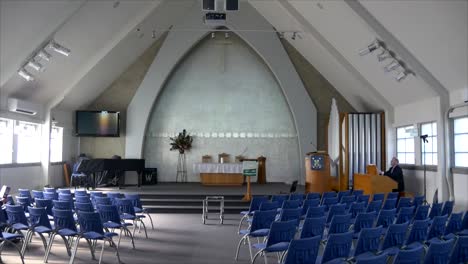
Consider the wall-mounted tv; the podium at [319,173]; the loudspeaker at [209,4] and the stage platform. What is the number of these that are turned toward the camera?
4

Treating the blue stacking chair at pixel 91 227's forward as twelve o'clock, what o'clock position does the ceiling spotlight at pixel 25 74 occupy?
The ceiling spotlight is roughly at 10 o'clock from the blue stacking chair.

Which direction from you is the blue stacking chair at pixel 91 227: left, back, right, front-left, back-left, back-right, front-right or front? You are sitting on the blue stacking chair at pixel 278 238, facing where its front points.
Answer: front-left

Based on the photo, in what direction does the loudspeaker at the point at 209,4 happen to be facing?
toward the camera

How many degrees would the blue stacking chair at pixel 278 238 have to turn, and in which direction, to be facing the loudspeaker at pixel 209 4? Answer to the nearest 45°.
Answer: approximately 45° to its right

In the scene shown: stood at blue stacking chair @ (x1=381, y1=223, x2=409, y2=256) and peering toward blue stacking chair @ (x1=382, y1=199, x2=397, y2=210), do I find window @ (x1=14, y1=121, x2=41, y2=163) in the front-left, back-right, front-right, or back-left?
front-left

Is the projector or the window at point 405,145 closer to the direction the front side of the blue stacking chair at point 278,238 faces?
the projector

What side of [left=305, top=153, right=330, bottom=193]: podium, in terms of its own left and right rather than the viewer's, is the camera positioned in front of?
front

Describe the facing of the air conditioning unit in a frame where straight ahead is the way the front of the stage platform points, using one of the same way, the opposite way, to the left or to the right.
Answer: to the left

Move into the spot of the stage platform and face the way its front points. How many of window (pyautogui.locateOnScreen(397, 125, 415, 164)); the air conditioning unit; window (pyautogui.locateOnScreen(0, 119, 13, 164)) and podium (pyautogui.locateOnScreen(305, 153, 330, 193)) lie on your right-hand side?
2

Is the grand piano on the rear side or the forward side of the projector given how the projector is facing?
on the forward side

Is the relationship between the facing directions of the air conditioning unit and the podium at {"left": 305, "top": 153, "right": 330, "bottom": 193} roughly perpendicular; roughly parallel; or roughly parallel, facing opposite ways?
roughly perpendicular

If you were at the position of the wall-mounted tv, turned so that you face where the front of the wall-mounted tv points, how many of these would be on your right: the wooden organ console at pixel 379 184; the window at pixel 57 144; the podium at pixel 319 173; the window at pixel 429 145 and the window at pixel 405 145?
1

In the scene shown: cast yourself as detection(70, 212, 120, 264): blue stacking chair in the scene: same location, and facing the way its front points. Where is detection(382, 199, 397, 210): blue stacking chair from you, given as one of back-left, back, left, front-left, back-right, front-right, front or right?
front-right

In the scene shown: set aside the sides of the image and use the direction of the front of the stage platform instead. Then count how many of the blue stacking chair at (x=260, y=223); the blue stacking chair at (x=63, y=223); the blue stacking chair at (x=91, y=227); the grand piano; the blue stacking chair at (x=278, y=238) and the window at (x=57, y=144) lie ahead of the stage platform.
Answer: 4

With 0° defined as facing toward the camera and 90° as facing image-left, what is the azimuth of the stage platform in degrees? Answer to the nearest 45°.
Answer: approximately 0°

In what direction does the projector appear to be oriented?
away from the camera

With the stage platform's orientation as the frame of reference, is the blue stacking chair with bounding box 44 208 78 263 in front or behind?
in front

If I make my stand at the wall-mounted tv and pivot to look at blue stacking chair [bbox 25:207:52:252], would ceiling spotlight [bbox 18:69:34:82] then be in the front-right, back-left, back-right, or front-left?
front-right
